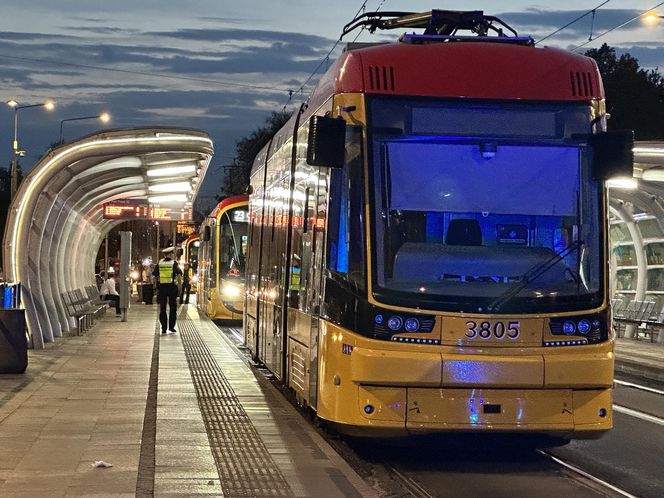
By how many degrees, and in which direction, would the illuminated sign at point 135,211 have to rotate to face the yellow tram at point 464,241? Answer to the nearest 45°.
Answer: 0° — it already faces it

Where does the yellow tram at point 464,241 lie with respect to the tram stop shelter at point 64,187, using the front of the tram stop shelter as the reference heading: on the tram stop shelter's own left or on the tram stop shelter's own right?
on the tram stop shelter's own right

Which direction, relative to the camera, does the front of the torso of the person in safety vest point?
away from the camera

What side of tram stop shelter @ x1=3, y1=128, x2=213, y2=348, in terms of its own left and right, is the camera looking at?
right

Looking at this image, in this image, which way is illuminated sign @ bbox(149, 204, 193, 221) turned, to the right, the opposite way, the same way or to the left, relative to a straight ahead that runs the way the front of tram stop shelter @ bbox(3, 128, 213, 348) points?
to the right

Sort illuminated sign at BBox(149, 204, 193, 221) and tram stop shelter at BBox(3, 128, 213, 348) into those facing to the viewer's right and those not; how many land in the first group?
1

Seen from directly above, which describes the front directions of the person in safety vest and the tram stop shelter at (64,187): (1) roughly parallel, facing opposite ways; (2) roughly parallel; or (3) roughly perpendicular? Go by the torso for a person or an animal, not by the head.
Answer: roughly perpendicular
